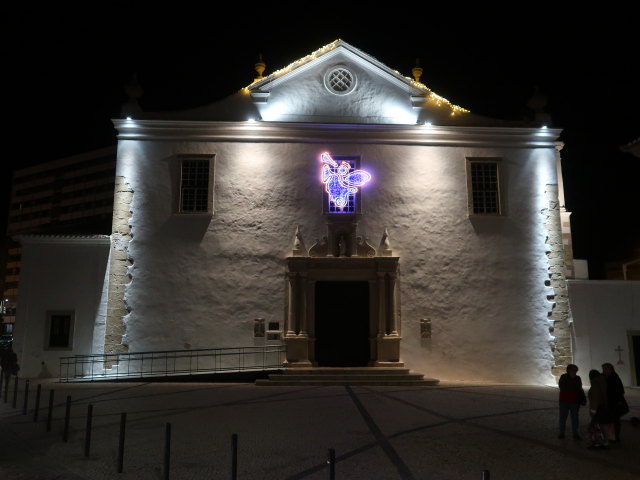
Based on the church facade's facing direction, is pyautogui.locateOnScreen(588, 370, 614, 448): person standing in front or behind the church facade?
in front

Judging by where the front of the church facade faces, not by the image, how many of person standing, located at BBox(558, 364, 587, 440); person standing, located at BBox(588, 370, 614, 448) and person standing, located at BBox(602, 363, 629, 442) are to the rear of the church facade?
0

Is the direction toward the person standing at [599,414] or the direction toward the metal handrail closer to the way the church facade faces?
the person standing

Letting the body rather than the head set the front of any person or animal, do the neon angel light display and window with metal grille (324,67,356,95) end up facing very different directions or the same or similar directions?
same or similar directions

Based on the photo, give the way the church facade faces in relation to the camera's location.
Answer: facing the viewer

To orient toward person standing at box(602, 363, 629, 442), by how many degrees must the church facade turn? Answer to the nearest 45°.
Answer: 0° — it already faces them

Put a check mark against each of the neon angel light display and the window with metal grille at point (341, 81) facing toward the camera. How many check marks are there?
2

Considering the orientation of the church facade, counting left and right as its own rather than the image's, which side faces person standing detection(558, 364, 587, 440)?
front

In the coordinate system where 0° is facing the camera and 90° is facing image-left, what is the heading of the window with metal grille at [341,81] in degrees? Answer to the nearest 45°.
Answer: approximately 0°
